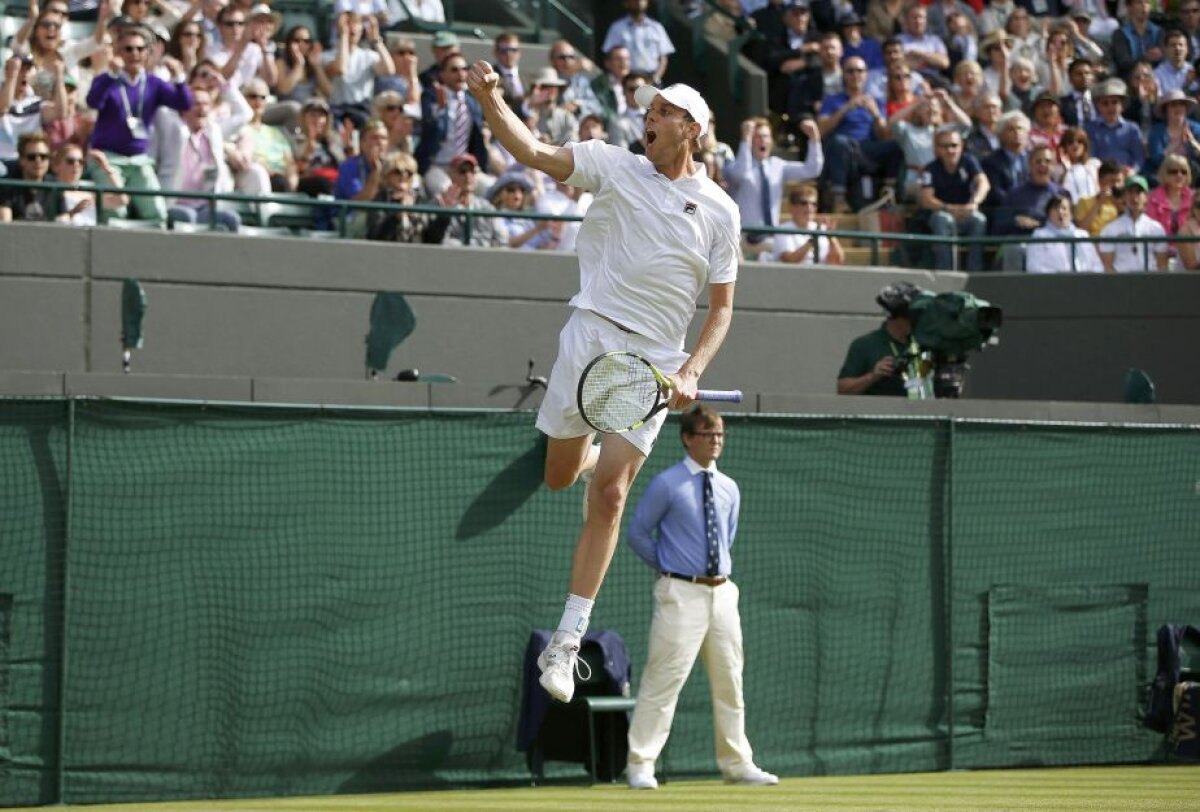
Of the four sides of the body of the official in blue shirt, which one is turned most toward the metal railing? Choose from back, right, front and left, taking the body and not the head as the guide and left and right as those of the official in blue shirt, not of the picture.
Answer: back

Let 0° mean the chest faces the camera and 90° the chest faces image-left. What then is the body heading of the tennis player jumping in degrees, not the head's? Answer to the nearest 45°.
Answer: approximately 45°

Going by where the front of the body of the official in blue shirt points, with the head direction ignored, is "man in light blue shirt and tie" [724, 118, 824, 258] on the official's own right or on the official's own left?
on the official's own left

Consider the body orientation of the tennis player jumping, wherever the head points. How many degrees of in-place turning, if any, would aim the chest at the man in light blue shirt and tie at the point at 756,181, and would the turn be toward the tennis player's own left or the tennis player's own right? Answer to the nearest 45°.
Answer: approximately 135° to the tennis player's own right

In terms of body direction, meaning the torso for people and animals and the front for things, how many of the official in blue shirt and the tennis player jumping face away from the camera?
0

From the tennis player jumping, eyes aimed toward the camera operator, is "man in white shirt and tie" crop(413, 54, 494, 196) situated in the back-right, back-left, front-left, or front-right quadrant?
front-left

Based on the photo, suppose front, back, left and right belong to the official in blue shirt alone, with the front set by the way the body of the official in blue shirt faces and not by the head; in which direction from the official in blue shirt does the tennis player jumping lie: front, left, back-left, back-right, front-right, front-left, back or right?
front-right

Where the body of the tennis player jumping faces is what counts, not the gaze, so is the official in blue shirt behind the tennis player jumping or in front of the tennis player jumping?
behind

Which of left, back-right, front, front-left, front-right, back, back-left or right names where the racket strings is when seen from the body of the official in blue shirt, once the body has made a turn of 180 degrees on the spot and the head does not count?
back-left
